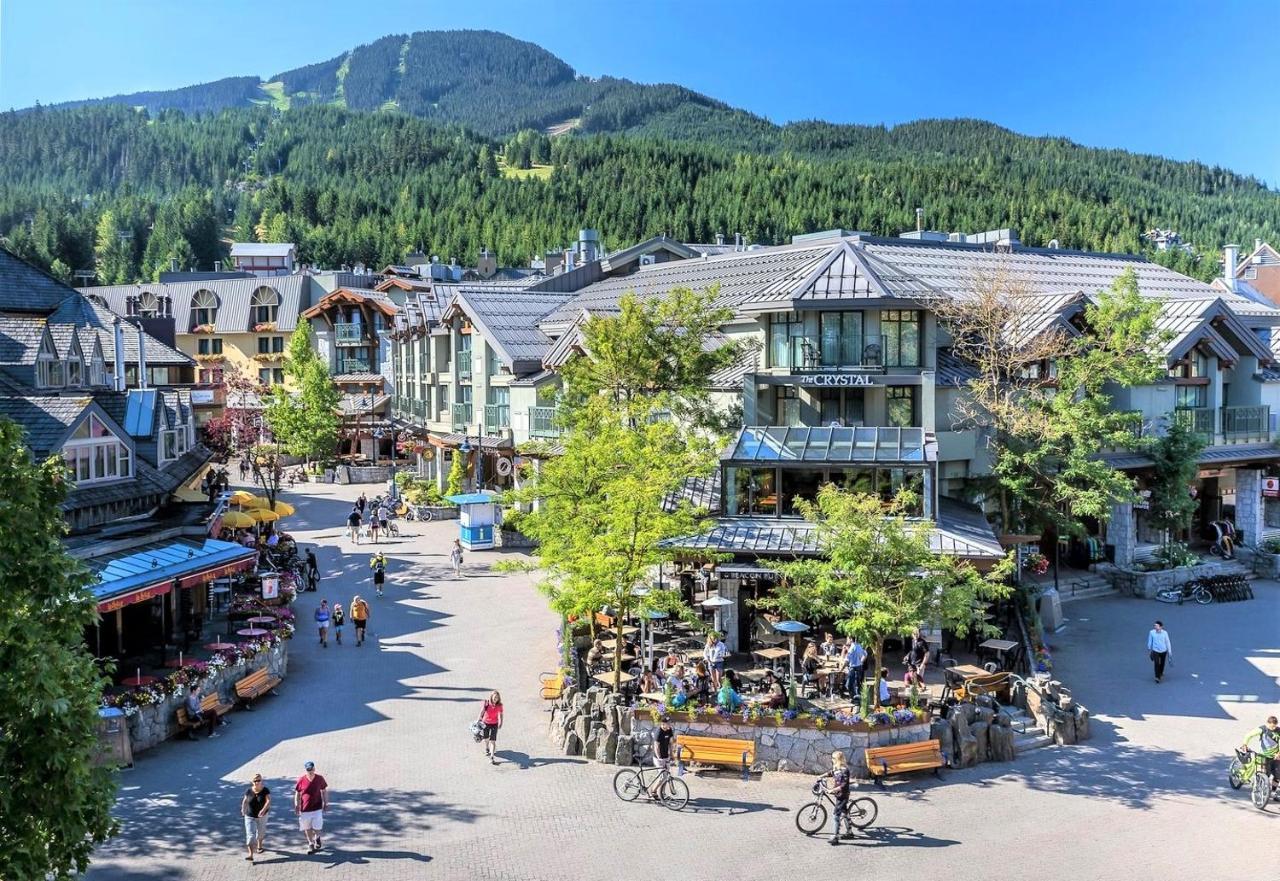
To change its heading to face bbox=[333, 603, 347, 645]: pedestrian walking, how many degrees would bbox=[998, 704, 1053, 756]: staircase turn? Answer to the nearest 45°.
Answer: approximately 135° to its right

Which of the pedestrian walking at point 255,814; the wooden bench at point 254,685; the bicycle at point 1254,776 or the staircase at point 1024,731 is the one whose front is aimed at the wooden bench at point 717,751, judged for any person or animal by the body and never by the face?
the wooden bench at point 254,685

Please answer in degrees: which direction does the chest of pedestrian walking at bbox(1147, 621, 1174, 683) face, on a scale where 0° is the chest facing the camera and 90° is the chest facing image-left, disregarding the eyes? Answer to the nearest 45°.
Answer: approximately 0°

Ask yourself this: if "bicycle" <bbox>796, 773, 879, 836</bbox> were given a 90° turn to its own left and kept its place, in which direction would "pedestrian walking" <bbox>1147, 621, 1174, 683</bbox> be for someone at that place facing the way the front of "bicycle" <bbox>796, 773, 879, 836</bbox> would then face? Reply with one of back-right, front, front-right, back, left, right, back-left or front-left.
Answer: back-left

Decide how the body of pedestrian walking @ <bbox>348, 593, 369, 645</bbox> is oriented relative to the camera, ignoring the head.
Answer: toward the camera

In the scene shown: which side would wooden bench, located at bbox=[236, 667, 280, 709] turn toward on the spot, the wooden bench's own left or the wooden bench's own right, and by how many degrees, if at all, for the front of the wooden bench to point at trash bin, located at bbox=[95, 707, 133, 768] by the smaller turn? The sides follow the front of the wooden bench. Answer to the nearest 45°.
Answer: approximately 90° to the wooden bench's own right

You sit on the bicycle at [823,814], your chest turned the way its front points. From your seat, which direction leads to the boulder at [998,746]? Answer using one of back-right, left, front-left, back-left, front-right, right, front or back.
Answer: back-right

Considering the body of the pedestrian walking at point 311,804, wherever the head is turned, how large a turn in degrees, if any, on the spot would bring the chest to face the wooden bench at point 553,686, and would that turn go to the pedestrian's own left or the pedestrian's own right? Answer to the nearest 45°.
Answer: approximately 135° to the pedestrian's own left

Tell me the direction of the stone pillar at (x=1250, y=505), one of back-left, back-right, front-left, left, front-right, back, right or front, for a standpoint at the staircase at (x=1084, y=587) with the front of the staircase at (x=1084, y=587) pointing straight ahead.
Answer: back-left

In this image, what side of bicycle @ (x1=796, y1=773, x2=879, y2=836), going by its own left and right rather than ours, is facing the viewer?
left

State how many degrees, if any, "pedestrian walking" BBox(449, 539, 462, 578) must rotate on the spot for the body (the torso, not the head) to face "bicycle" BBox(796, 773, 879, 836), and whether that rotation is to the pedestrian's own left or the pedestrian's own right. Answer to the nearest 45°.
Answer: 0° — they already face it

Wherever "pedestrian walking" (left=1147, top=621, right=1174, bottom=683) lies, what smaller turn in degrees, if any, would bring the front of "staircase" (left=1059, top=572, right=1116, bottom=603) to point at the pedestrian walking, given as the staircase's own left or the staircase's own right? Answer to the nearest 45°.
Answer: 0° — it already faces them

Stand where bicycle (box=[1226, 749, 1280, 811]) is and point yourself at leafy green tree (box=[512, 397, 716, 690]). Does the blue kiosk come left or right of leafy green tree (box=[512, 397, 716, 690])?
right
